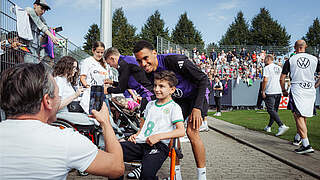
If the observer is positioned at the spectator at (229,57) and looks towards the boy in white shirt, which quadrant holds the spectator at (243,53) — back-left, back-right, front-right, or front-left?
back-left

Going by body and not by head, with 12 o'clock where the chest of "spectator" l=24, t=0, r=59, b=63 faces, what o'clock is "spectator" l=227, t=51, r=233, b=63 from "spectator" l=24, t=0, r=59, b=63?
"spectator" l=227, t=51, r=233, b=63 is roughly at 9 o'clock from "spectator" l=24, t=0, r=59, b=63.

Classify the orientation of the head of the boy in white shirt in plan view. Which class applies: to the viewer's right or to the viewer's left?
to the viewer's left

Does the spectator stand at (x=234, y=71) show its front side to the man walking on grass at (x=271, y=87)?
yes

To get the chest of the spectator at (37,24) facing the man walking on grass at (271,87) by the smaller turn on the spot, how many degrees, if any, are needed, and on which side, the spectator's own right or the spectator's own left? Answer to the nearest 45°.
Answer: approximately 45° to the spectator's own left

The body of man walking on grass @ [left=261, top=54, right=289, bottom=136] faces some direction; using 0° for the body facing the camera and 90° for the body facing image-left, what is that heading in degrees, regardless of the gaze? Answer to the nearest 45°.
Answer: approximately 135°

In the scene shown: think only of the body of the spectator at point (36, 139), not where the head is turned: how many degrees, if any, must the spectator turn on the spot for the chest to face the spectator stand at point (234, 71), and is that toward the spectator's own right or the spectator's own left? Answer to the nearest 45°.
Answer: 0° — they already face it

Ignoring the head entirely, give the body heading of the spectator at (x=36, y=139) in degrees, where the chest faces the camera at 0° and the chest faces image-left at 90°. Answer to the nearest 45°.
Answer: approximately 225°

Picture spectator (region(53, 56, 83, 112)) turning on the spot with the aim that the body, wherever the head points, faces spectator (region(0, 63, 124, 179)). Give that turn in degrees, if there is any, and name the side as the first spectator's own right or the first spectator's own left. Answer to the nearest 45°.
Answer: approximately 90° to the first spectator's own right
